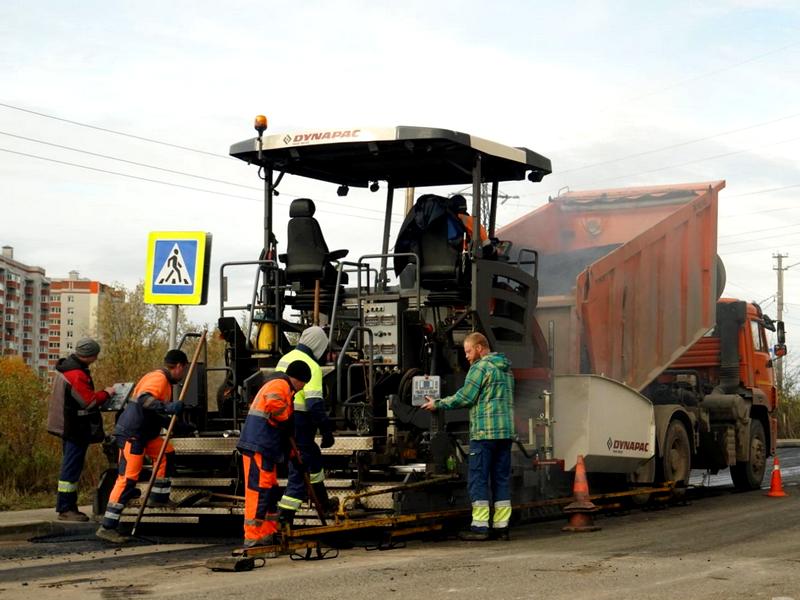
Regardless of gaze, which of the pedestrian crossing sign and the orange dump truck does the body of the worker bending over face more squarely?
the orange dump truck

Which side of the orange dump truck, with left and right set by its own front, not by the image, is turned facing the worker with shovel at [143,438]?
back

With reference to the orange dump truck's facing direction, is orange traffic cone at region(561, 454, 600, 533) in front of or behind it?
behind

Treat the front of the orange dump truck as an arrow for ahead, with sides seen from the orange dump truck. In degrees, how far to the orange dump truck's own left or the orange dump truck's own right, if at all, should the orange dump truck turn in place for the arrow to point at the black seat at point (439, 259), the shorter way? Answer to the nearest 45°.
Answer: approximately 180°

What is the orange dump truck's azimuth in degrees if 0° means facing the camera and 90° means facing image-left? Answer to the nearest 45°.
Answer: approximately 225°

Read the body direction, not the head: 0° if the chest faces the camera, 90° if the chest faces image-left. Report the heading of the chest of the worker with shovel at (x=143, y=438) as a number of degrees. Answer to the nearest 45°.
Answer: approximately 270°

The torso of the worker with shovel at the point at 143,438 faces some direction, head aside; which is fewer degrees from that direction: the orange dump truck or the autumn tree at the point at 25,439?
the orange dump truck

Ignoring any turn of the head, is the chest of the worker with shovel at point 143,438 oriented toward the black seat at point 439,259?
yes

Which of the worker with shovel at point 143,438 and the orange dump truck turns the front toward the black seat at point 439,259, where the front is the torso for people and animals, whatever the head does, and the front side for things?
the worker with shovel

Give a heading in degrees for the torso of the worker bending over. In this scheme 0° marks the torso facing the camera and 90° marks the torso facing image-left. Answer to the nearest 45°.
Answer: approximately 270°

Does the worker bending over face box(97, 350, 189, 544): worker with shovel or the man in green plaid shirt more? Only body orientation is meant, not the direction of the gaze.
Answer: the man in green plaid shirt
